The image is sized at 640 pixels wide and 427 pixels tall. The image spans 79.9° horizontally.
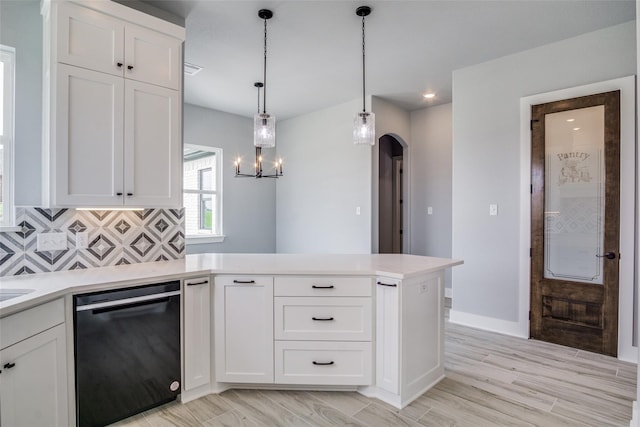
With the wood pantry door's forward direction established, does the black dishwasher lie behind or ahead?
ahead

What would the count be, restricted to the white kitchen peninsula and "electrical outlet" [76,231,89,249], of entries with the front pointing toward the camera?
2

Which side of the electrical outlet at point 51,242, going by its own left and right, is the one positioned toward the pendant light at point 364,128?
left

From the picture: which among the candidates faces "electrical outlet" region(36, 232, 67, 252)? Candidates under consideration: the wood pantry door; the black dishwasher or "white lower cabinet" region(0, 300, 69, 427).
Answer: the wood pantry door

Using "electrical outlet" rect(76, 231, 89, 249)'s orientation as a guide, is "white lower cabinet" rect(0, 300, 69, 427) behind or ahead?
ahead

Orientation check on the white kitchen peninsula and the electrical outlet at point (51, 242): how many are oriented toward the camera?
2

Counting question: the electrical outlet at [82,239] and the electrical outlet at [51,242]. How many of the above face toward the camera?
2

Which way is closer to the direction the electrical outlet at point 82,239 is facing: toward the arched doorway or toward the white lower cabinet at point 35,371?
the white lower cabinet

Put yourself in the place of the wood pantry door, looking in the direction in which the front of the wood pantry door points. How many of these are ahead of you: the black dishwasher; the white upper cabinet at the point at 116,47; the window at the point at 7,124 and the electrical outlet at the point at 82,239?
4
